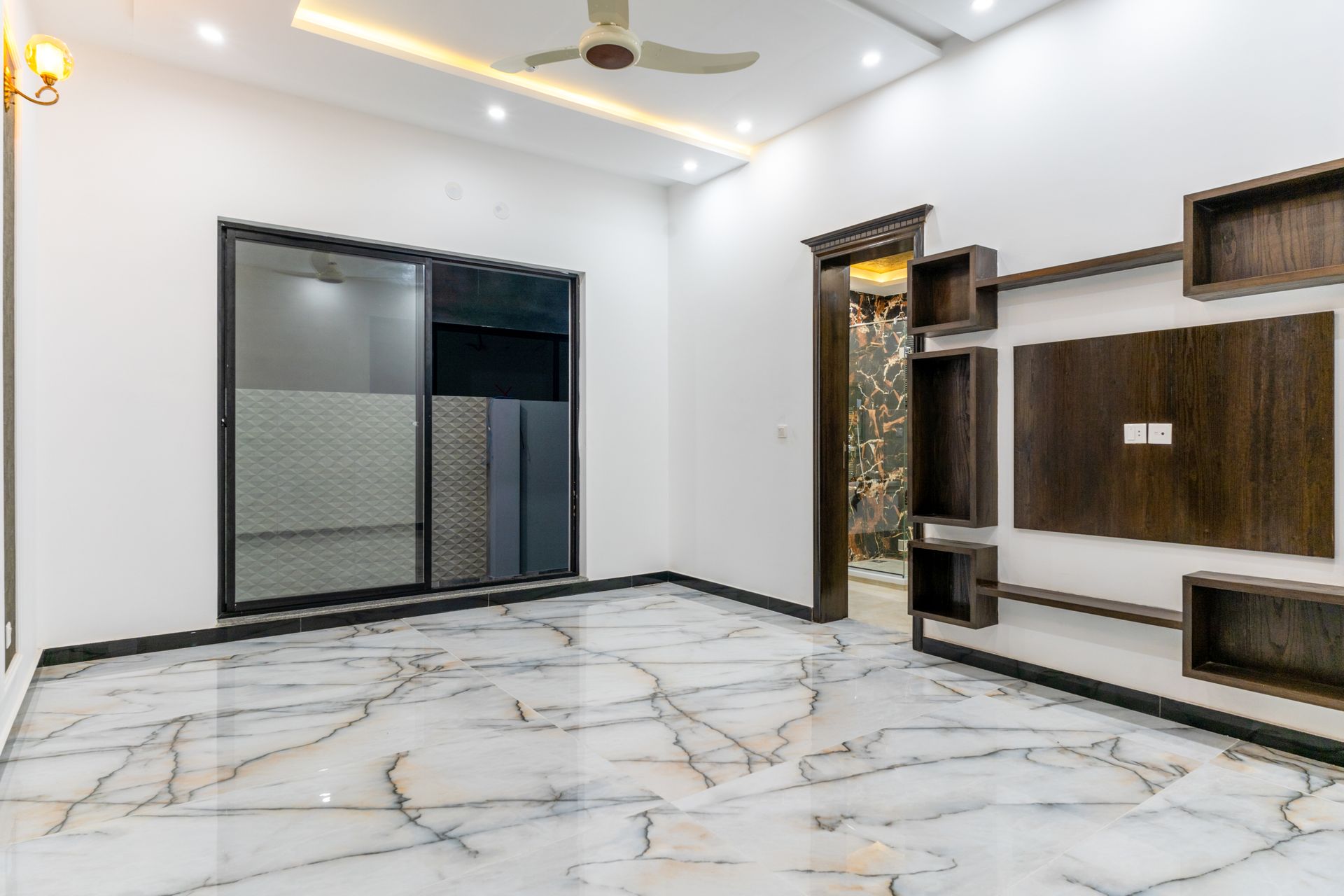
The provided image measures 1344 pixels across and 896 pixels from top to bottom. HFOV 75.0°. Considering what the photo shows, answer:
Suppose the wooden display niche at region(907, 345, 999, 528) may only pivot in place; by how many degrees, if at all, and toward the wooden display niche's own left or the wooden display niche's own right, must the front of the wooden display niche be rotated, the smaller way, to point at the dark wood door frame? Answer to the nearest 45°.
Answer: approximately 90° to the wooden display niche's own right

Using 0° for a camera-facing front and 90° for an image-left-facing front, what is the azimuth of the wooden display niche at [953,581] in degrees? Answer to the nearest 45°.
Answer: approximately 45°

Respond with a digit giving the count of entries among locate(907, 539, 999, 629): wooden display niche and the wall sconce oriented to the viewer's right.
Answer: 1

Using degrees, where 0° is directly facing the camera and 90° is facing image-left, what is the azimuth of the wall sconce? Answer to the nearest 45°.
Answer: approximately 270°

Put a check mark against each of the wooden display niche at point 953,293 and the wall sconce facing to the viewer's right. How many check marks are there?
1

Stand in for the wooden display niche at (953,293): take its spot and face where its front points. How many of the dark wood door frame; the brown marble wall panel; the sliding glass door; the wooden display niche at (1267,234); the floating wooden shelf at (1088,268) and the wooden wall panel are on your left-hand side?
3

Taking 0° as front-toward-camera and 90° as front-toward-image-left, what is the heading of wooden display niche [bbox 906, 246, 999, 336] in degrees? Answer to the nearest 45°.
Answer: approximately 45°

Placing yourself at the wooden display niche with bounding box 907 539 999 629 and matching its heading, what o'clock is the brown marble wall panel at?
The brown marble wall panel is roughly at 4 o'clock from the wooden display niche.

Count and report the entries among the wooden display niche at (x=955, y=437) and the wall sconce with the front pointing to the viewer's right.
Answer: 1
